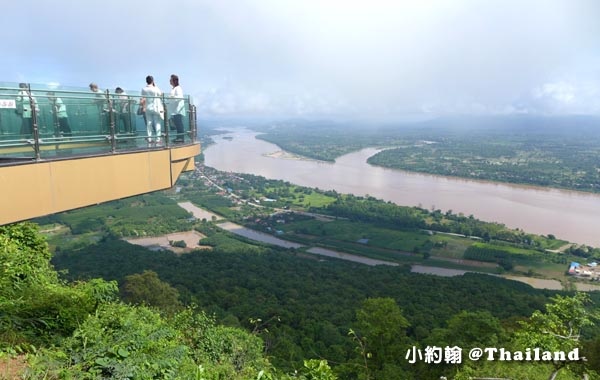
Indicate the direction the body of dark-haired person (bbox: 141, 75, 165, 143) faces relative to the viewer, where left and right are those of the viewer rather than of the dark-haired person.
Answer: facing away from the viewer

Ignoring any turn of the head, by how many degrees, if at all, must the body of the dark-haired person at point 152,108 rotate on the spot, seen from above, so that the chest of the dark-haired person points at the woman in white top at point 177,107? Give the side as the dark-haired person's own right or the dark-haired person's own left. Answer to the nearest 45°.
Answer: approximately 45° to the dark-haired person's own right

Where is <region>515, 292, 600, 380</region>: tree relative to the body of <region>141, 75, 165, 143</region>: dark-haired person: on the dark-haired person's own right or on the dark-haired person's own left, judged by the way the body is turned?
on the dark-haired person's own right

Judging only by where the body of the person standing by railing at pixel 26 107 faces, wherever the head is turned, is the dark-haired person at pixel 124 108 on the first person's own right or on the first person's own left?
on the first person's own right

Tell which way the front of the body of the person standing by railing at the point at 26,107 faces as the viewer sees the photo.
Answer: away from the camera

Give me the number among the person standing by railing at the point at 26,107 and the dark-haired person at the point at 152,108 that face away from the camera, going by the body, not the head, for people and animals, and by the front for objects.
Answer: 2

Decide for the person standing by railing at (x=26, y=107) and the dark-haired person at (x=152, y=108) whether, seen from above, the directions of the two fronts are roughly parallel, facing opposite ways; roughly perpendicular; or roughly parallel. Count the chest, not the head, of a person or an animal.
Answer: roughly parallel
